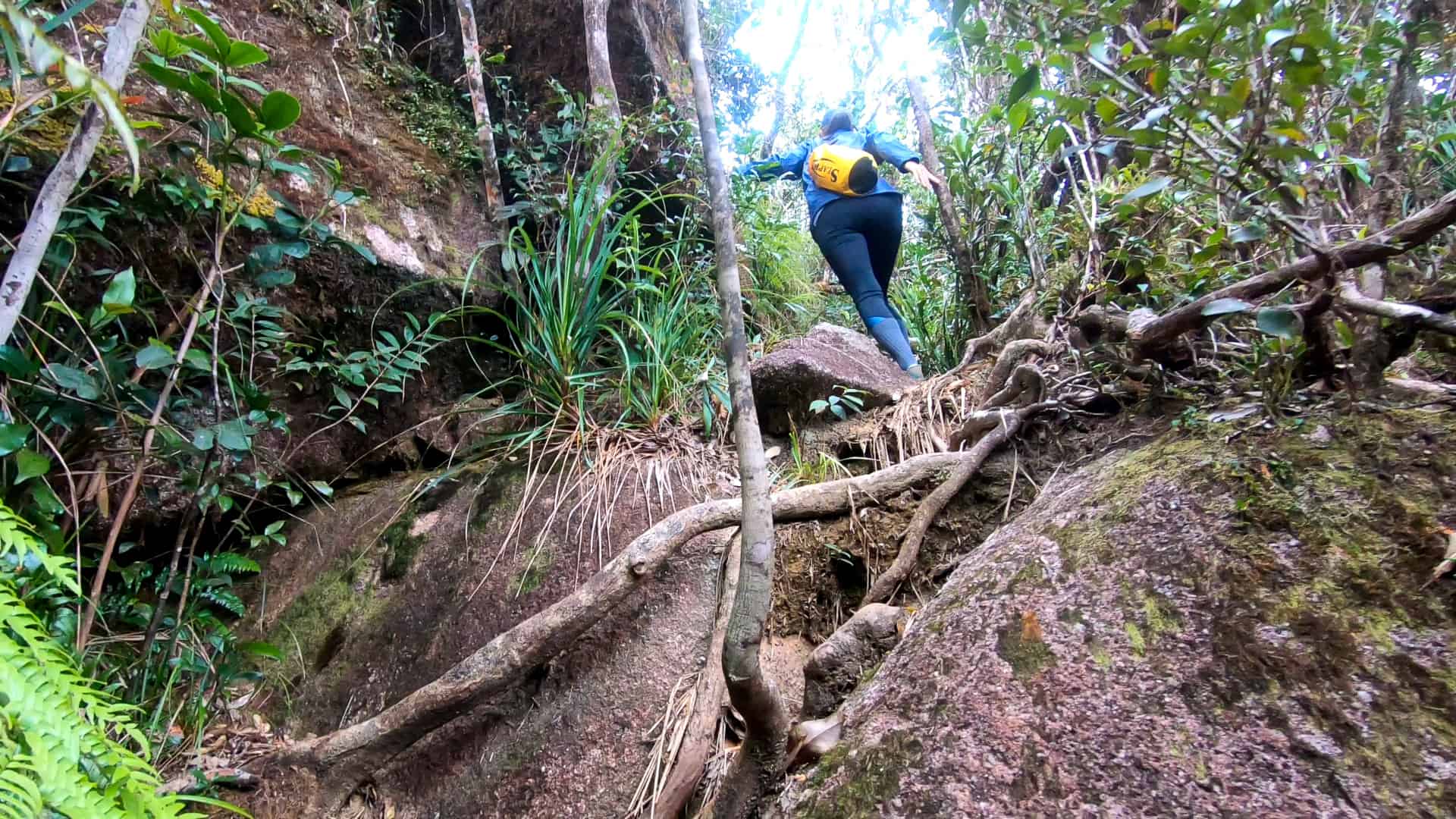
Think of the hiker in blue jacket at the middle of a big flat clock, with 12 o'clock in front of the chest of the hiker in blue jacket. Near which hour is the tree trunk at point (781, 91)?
The tree trunk is roughly at 12 o'clock from the hiker in blue jacket.

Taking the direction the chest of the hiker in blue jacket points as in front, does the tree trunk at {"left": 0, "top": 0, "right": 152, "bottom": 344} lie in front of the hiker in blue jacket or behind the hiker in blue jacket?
behind

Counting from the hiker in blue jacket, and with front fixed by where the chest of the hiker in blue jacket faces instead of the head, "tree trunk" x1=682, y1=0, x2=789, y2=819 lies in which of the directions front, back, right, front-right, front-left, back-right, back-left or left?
back

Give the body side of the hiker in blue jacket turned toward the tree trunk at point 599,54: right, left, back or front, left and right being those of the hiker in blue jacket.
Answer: left

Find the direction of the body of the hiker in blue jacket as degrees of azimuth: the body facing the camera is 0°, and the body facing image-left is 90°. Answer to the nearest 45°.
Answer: approximately 180°

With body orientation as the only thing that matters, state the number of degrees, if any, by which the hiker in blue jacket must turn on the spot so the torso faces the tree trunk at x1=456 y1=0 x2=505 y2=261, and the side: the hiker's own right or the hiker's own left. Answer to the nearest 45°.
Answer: approximately 90° to the hiker's own left

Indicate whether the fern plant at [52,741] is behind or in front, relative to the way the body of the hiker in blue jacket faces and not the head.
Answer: behind

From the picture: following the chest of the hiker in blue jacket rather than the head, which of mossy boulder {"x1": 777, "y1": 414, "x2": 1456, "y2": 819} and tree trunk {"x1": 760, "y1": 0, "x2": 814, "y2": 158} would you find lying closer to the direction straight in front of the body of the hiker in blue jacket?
the tree trunk

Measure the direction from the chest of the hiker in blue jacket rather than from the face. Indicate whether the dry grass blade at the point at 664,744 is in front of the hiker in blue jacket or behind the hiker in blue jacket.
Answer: behind
